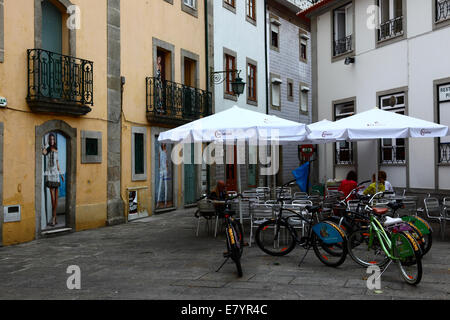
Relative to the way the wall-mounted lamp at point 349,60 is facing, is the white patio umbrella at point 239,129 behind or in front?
in front

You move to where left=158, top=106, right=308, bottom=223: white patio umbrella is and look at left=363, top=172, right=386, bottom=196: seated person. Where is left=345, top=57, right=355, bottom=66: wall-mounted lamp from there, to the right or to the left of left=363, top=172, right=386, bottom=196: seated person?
left

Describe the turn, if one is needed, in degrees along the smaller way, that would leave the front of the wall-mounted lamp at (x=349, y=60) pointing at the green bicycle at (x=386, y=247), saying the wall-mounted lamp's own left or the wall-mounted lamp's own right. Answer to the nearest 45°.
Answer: approximately 45° to the wall-mounted lamp's own left

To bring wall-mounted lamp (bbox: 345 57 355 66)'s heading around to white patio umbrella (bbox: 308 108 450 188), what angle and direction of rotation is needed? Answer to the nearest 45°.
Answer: approximately 45° to its left

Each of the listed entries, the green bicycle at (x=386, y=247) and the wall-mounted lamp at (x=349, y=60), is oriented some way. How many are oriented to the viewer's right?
0

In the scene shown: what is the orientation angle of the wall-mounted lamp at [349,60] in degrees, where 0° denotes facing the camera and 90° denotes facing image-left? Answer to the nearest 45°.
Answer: approximately 45°

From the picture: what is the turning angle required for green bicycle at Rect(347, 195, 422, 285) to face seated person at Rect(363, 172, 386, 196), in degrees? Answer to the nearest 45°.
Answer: approximately 45° to its right

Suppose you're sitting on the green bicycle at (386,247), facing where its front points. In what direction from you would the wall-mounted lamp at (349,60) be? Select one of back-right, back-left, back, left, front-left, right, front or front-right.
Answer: front-right

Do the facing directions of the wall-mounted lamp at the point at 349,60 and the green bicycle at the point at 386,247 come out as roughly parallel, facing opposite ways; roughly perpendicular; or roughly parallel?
roughly perpendicular

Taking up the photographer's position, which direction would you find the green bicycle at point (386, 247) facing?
facing away from the viewer and to the left of the viewer

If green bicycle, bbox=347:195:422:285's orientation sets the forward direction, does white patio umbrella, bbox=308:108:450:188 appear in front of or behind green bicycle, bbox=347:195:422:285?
in front
